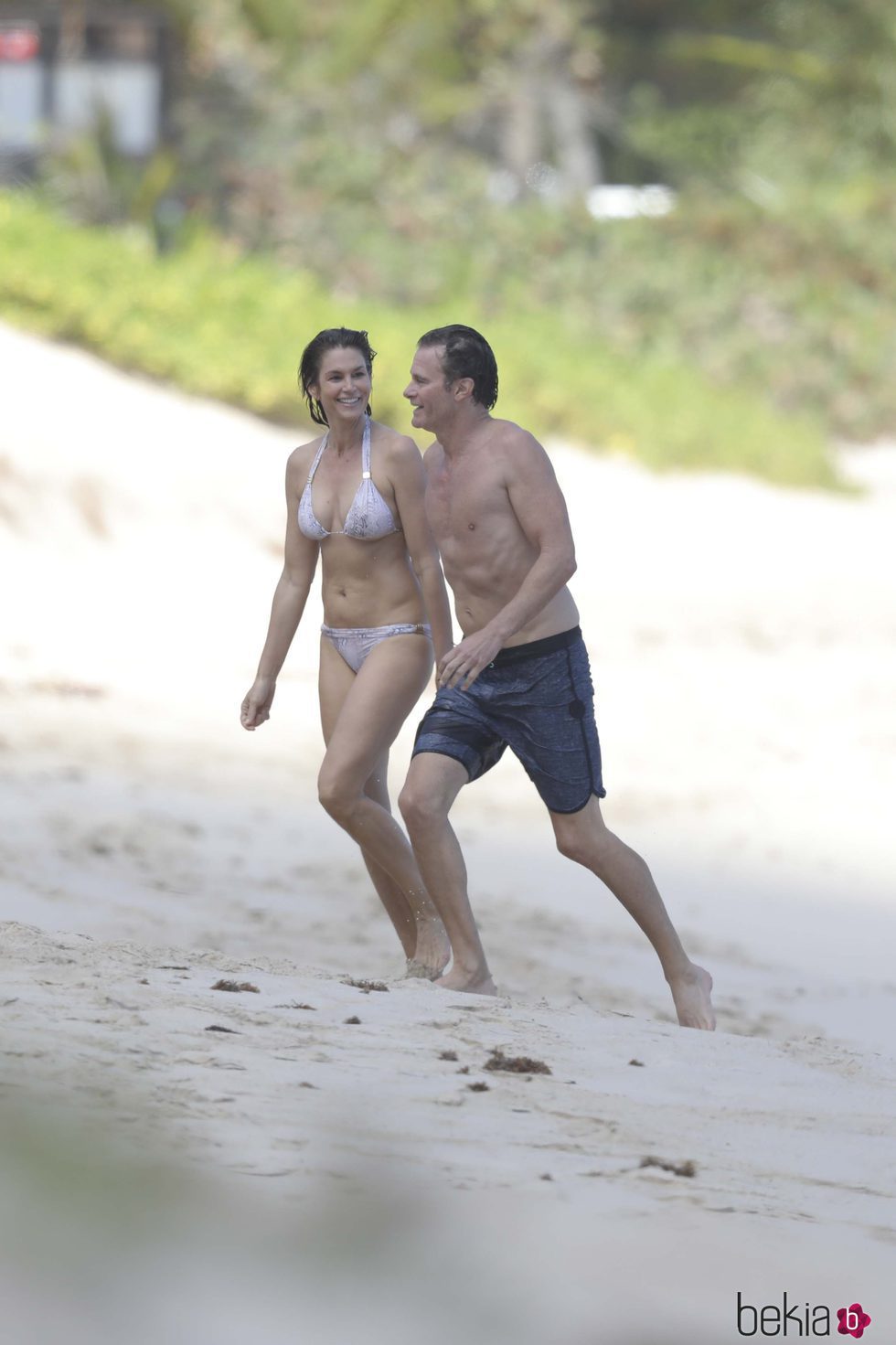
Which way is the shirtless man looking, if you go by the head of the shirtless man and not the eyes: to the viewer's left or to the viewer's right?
to the viewer's left

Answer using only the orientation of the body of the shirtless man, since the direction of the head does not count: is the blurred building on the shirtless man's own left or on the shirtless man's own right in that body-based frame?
on the shirtless man's own right

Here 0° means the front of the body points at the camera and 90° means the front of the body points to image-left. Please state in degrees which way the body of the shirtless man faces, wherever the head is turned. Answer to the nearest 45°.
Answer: approximately 45°

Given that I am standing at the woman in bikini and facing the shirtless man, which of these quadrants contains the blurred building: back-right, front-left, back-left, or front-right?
back-left
